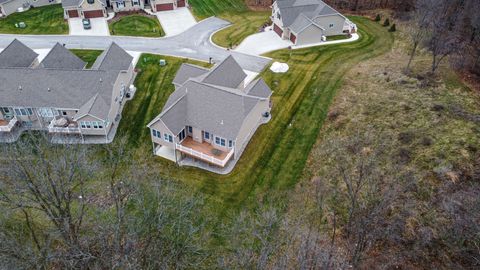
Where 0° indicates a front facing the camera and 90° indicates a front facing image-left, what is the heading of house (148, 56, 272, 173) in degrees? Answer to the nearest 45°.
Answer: approximately 225°

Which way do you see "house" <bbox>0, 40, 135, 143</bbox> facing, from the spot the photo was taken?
facing away from the viewer

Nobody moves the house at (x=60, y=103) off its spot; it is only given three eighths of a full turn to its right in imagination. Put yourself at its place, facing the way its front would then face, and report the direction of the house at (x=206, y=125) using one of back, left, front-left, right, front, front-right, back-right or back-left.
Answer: front
